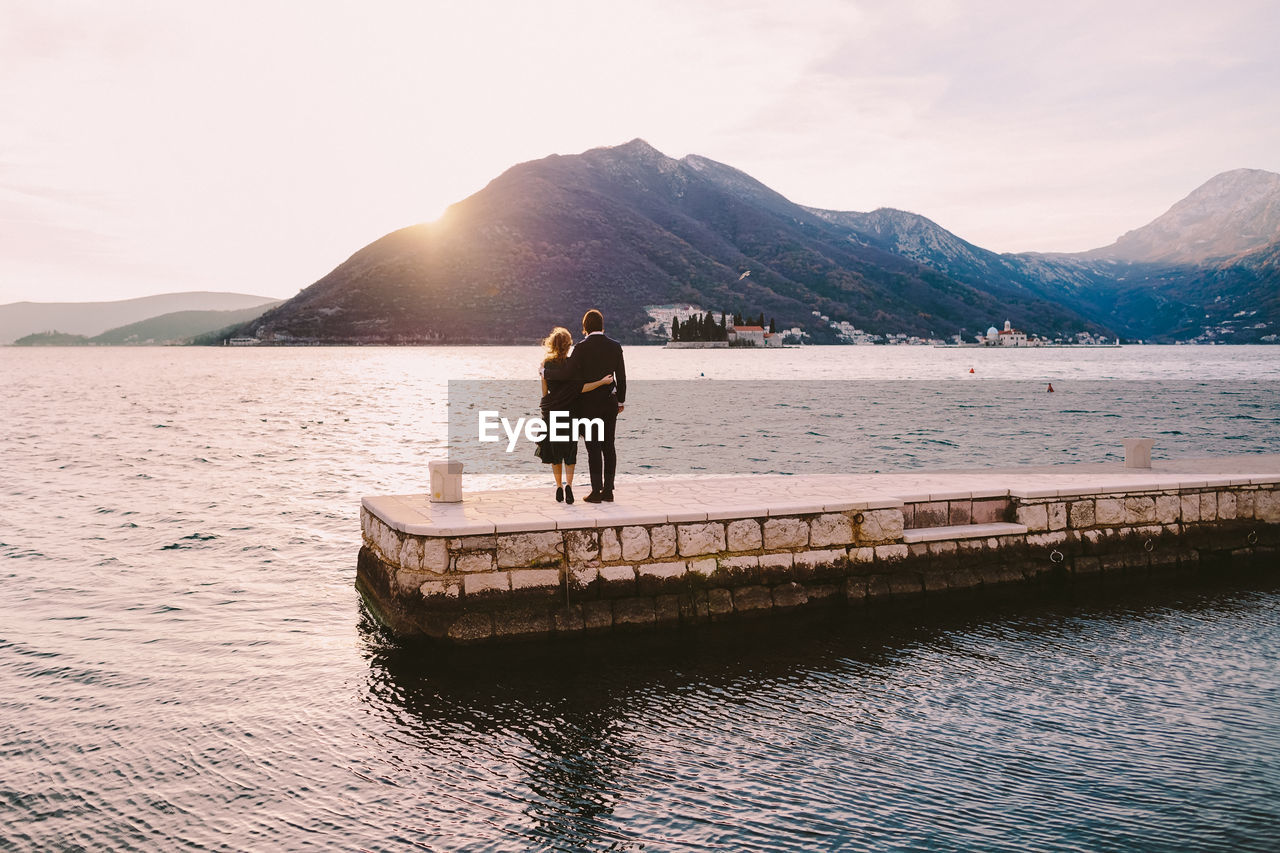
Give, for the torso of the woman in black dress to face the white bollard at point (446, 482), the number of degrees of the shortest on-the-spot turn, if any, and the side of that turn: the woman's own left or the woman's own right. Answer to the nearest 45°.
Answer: approximately 90° to the woman's own left

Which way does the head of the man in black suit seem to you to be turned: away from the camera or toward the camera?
away from the camera

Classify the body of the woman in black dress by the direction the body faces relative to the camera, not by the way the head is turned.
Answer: away from the camera

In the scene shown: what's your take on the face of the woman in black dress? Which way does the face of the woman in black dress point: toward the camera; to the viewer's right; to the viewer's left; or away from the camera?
away from the camera
